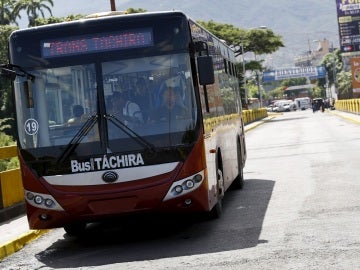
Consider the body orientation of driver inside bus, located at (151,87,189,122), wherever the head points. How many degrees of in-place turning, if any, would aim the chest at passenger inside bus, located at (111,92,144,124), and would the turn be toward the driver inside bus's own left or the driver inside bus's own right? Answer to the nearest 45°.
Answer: approximately 90° to the driver inside bus's own right

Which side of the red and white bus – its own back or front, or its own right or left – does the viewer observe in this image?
front

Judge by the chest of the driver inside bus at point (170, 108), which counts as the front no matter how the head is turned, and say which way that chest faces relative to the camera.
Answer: toward the camera

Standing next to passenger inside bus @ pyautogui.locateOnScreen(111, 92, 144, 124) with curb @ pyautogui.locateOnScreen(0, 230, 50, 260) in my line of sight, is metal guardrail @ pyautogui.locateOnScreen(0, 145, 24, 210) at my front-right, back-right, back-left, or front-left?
front-right

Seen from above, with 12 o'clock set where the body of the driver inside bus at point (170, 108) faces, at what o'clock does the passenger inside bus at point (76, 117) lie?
the passenger inside bus at point (76, 117) is roughly at 3 o'clock from the driver inside bus at point (170, 108).
